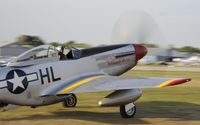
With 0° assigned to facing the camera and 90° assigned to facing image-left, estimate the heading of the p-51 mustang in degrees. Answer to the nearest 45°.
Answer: approximately 225°
